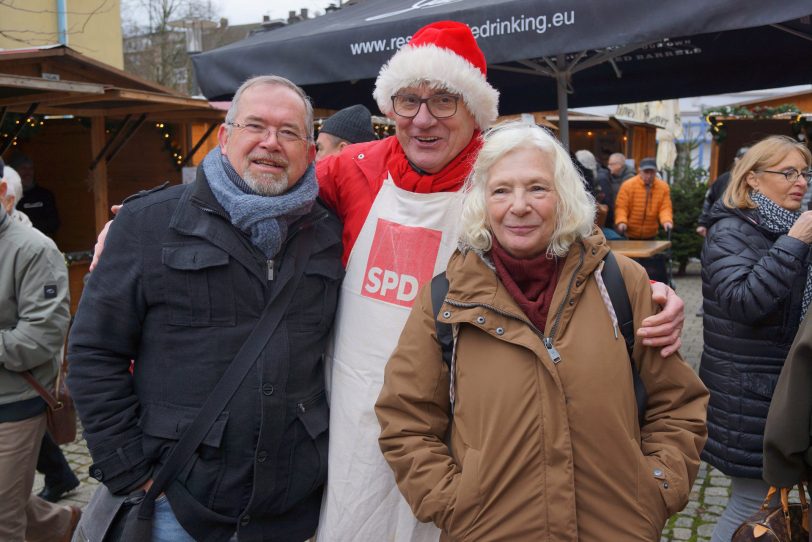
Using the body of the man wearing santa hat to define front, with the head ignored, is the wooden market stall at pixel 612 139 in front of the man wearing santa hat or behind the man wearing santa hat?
behind

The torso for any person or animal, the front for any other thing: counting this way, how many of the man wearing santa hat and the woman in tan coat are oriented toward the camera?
2

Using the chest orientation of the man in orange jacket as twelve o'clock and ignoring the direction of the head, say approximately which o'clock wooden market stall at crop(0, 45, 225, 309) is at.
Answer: The wooden market stall is roughly at 2 o'clock from the man in orange jacket.

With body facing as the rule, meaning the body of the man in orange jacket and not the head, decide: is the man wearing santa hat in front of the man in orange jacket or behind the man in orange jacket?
in front

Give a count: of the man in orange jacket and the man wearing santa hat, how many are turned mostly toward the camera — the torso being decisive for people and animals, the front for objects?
2

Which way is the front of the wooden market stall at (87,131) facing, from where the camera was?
facing the viewer and to the right of the viewer

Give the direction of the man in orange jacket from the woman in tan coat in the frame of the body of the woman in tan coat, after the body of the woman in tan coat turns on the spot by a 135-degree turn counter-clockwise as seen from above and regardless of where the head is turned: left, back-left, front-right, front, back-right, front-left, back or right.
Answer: front-left

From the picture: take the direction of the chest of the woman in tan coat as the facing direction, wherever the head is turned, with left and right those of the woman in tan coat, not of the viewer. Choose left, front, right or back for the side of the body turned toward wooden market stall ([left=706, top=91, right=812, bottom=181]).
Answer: back

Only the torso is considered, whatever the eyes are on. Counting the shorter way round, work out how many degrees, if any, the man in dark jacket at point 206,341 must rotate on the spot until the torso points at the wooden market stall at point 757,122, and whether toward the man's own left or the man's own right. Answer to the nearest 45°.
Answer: approximately 90° to the man's own left

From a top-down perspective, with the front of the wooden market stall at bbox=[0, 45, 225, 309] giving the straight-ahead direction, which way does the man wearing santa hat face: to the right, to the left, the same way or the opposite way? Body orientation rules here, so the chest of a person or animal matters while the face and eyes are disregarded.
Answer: to the right

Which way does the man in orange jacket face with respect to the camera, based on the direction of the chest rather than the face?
toward the camera

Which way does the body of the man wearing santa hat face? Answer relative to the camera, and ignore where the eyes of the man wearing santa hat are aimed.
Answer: toward the camera
